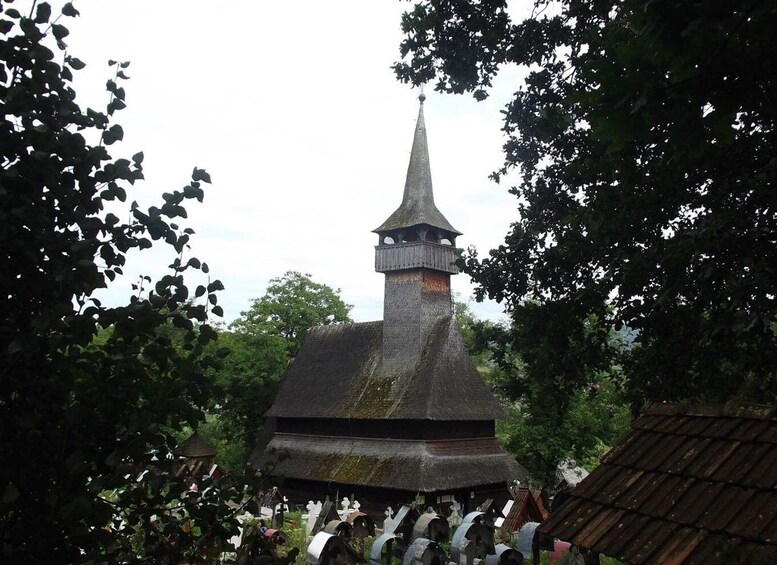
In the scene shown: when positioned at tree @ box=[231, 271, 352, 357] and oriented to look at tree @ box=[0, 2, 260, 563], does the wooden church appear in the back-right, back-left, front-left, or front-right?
front-left

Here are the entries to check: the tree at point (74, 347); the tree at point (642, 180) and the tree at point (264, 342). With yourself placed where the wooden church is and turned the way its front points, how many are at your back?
1

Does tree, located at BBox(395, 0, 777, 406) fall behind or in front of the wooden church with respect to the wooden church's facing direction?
in front

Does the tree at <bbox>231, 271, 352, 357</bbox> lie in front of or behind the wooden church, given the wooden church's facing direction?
behind

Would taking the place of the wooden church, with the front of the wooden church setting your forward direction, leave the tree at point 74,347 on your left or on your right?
on your right

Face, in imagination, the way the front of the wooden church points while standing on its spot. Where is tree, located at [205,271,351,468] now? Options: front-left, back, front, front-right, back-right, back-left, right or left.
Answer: back

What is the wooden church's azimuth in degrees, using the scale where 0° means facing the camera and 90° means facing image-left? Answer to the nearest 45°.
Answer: approximately 315°
